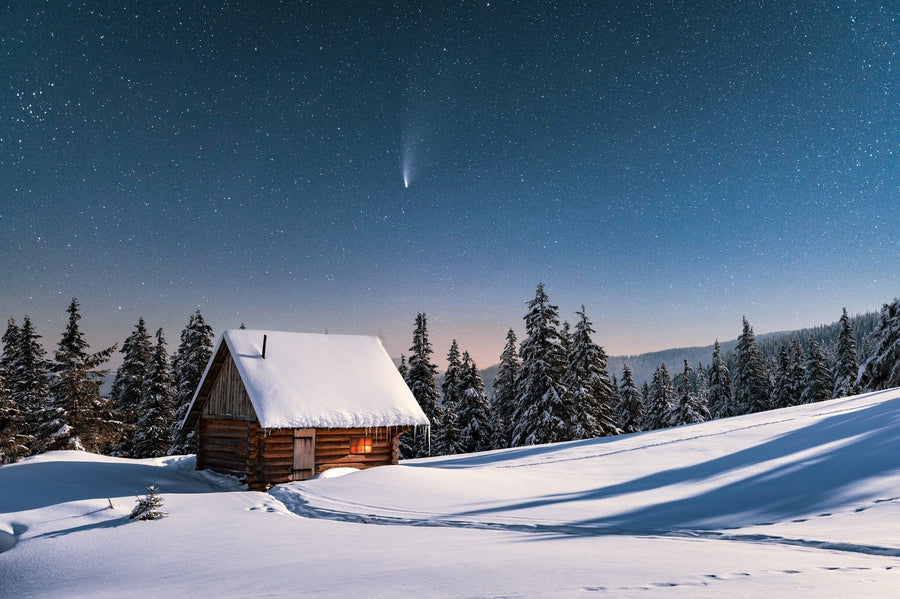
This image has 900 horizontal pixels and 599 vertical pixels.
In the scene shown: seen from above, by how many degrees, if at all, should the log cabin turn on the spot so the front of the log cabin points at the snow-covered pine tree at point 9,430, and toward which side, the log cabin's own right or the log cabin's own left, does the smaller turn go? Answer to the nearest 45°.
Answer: approximately 180°

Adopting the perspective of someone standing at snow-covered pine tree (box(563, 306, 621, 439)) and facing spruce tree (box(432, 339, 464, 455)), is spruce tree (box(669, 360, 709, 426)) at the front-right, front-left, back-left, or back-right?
back-right

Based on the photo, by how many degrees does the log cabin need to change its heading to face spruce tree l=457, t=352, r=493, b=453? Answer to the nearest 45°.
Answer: approximately 90° to its left

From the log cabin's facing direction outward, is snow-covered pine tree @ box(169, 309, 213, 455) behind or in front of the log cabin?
behind

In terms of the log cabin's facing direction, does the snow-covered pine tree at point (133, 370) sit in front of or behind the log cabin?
behind

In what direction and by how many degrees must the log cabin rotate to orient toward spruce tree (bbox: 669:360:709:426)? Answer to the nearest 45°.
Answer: approximately 90° to its left

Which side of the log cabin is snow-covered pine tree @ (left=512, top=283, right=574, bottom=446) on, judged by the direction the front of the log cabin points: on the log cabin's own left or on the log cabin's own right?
on the log cabin's own left

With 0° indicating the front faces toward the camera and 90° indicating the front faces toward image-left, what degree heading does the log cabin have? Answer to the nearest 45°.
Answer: approximately 315°

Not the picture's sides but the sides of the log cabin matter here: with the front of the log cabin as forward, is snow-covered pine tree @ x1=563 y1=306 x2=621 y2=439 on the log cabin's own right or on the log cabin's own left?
on the log cabin's own left

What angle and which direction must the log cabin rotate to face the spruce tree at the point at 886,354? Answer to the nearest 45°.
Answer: approximately 45° to its left
